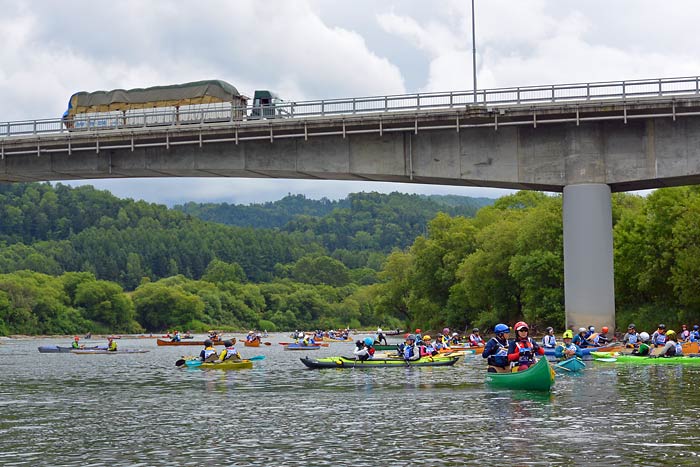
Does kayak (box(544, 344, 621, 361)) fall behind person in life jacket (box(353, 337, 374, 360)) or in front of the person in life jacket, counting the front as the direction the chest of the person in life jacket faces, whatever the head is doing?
behind

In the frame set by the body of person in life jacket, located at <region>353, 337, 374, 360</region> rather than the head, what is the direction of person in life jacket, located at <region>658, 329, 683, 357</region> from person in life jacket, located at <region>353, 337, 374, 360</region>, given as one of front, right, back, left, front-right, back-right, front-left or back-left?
back

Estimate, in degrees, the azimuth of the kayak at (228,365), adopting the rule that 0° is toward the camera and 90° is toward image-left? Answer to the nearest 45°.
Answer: approximately 90°

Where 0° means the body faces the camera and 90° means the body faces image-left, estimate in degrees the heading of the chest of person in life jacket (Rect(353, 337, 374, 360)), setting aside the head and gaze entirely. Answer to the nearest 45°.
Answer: approximately 90°

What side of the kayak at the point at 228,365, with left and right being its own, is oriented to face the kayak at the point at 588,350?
right

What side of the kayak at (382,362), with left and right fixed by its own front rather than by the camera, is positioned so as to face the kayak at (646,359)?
back

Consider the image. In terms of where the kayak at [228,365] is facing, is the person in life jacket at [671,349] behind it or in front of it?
behind

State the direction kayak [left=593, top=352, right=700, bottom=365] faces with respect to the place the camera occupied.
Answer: facing to the left of the viewer

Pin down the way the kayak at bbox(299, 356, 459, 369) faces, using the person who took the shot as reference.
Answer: facing to the left of the viewer
